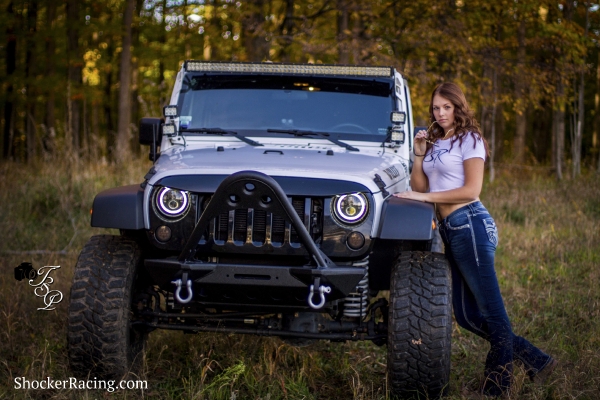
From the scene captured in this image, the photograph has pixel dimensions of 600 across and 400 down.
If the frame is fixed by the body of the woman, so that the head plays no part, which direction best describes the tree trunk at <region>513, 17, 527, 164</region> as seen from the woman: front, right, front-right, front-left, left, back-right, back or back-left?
back-right

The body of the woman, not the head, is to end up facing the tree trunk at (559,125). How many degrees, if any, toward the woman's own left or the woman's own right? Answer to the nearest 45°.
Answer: approximately 135° to the woman's own right

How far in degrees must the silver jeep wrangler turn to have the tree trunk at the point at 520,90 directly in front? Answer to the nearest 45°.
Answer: approximately 135° to its left

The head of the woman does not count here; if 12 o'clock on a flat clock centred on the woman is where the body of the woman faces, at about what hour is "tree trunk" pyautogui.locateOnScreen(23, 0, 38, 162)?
The tree trunk is roughly at 3 o'clock from the woman.

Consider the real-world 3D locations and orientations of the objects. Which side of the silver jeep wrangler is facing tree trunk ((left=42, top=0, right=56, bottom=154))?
back

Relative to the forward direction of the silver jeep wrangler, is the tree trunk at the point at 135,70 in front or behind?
behind

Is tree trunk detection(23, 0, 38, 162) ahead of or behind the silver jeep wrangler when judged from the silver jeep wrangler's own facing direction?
behind

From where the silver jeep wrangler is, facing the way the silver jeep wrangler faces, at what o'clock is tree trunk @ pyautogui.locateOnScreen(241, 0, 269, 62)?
The tree trunk is roughly at 6 o'clock from the silver jeep wrangler.

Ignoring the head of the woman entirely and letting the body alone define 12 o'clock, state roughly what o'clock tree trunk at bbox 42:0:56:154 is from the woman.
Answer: The tree trunk is roughly at 3 o'clock from the woman.

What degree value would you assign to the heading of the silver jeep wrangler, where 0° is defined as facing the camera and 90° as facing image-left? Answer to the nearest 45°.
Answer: approximately 0°

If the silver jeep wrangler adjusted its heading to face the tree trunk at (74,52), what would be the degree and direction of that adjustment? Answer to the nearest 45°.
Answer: approximately 180°

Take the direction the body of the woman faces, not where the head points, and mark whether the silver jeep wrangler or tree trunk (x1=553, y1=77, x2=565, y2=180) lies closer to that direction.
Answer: the silver jeep wrangler

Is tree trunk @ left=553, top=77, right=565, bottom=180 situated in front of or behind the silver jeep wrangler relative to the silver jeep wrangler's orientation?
behind
